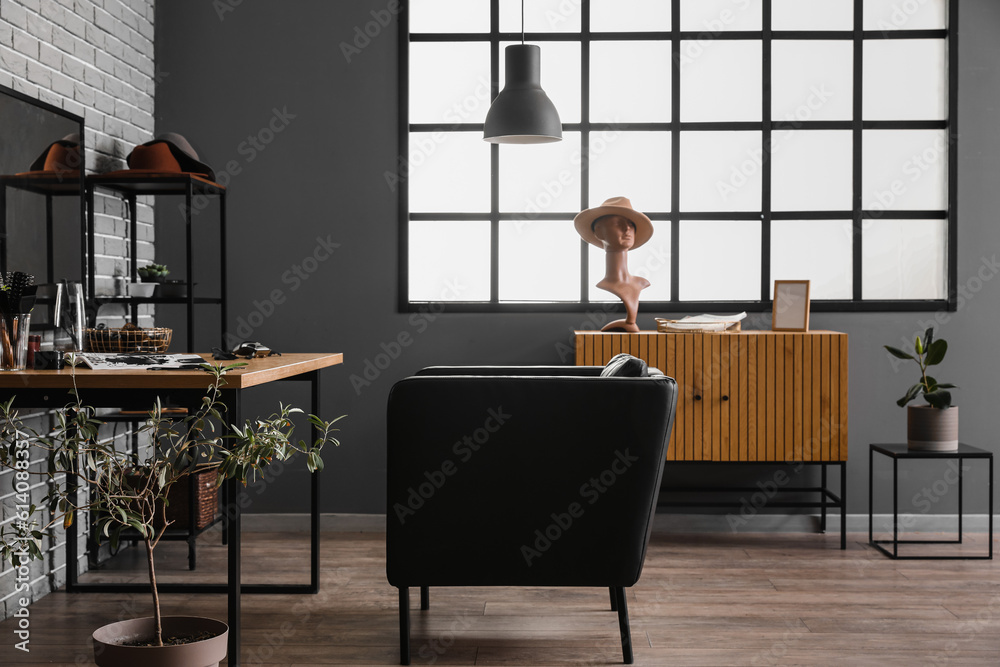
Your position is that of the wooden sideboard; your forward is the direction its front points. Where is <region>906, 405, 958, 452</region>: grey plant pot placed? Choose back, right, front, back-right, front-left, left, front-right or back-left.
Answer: left

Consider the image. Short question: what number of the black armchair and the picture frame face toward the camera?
1

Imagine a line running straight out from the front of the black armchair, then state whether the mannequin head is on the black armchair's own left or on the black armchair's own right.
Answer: on the black armchair's own right

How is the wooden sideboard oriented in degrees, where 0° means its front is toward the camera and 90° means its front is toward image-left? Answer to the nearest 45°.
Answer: approximately 0°

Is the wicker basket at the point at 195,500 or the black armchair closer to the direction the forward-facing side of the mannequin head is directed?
the black armchair

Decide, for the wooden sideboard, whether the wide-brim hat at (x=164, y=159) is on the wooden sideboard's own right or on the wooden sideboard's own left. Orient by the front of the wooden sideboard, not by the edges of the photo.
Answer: on the wooden sideboard's own right

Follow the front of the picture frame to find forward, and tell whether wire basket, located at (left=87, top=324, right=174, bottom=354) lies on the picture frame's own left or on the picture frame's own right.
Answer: on the picture frame's own right

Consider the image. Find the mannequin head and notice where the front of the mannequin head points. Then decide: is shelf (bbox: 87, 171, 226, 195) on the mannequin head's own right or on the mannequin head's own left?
on the mannequin head's own right
